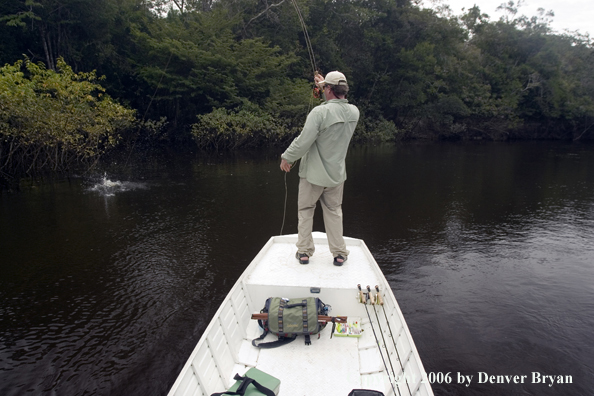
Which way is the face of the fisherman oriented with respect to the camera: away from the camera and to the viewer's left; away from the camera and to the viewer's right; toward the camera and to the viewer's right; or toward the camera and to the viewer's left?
away from the camera and to the viewer's left

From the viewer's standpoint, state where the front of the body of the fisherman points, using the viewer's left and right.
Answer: facing away from the viewer and to the left of the viewer
